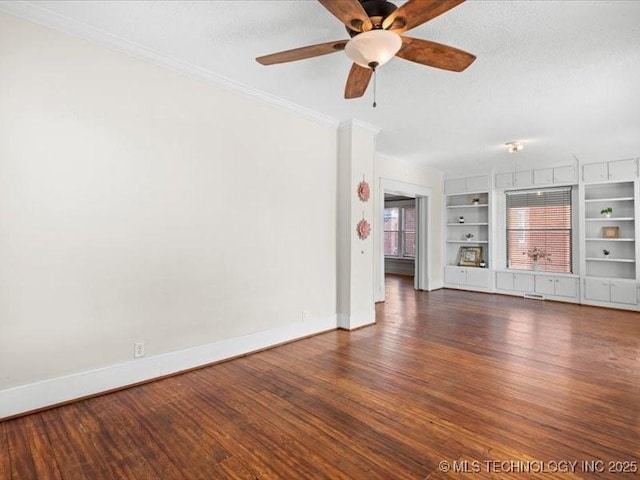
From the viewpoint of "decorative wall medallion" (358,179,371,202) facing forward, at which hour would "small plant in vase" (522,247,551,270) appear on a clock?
The small plant in vase is roughly at 9 o'clock from the decorative wall medallion.

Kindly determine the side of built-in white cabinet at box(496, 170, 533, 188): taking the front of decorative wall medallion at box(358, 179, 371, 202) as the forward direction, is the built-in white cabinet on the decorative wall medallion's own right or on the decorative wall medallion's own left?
on the decorative wall medallion's own left

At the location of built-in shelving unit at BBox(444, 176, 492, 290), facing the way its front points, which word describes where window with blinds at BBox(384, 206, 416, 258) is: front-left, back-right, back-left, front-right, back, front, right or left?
back-right

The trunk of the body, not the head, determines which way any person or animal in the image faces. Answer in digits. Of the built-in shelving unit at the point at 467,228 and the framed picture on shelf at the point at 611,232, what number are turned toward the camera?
2

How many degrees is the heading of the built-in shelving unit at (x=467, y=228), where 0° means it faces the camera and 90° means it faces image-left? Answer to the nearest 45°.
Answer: approximately 0°

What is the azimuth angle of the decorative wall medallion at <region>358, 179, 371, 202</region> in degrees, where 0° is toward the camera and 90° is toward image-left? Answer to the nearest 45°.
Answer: approximately 315°

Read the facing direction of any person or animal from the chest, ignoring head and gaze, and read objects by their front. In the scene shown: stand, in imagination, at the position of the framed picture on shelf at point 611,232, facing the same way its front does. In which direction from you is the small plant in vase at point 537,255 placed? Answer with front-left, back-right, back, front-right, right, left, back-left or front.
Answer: right

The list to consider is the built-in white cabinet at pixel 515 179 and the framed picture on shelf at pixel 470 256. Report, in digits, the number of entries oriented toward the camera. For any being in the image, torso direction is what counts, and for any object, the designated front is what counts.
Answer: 2

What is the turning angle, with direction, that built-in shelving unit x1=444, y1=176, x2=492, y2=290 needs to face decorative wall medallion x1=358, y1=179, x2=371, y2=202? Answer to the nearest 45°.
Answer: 0° — it already faces it

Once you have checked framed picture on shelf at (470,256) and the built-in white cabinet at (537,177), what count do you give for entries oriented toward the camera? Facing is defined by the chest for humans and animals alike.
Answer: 2

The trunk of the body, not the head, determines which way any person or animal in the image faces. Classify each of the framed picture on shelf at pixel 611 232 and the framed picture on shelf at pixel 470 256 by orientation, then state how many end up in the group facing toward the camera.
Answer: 2

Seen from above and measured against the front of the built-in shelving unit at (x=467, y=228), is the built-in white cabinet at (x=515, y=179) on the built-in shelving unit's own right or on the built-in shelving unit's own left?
on the built-in shelving unit's own left

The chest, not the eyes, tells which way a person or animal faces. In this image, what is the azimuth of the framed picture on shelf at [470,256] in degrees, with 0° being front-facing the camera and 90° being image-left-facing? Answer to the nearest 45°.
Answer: approximately 0°

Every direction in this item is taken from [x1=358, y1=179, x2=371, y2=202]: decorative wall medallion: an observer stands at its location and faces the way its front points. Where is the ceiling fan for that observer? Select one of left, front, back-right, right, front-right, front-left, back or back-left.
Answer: front-right
